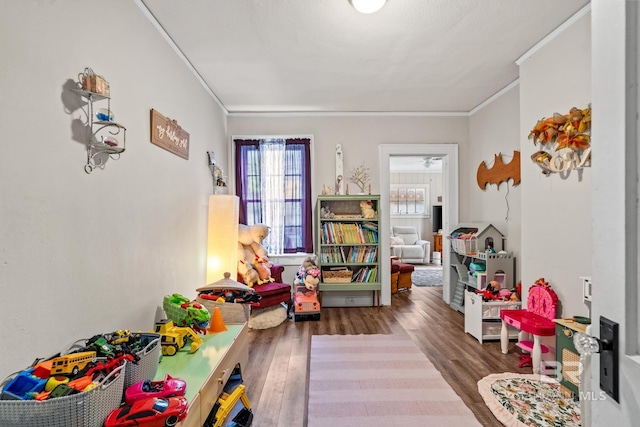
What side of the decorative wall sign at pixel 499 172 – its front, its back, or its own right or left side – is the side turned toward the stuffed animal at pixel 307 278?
front

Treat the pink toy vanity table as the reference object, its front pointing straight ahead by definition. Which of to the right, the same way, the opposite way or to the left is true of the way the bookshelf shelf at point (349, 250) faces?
to the left

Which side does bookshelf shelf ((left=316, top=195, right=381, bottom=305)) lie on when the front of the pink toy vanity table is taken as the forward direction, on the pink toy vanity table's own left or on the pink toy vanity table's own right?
on the pink toy vanity table's own right

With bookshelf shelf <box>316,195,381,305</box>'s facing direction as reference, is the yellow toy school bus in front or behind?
in front

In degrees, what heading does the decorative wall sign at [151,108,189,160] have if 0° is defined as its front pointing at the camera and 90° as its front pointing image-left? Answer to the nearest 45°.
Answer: approximately 315°

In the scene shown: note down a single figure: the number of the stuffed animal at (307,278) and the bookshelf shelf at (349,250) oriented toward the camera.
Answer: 2

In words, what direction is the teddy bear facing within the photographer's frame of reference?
facing the viewer and to the right of the viewer

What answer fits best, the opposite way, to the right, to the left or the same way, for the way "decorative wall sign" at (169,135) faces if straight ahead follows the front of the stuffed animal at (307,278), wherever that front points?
to the left

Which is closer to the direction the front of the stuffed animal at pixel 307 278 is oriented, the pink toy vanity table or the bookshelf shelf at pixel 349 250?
the pink toy vanity table

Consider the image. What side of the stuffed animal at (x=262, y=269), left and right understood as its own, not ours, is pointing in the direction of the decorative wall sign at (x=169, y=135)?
right

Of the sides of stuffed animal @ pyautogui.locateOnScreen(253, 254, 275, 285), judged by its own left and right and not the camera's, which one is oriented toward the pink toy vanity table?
front
